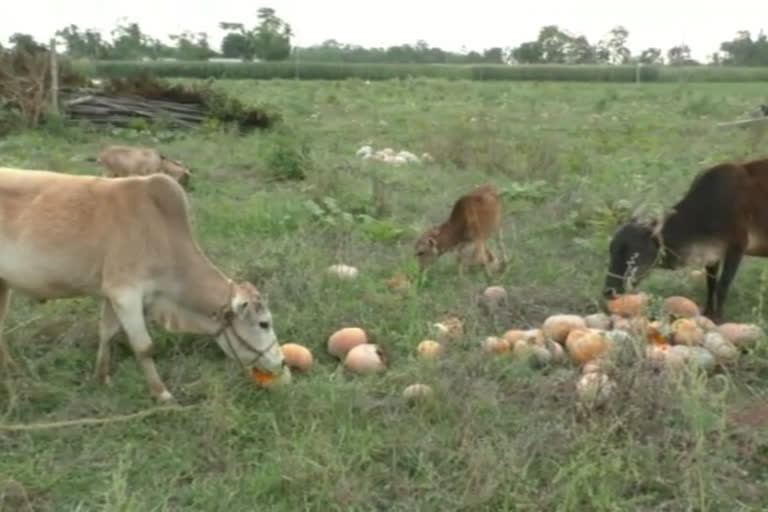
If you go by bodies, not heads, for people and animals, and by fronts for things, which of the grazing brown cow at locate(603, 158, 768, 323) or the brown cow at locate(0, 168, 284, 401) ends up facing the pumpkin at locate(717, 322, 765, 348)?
the brown cow

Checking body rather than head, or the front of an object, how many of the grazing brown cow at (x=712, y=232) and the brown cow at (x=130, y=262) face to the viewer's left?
1

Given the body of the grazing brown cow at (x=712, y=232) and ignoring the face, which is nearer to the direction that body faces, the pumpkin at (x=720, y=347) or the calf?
the calf

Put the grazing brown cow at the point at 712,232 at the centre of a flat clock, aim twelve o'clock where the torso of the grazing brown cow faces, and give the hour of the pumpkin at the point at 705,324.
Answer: The pumpkin is roughly at 9 o'clock from the grazing brown cow.

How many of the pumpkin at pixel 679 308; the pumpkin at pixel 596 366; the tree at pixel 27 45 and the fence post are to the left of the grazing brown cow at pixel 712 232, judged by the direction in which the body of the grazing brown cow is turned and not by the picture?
2

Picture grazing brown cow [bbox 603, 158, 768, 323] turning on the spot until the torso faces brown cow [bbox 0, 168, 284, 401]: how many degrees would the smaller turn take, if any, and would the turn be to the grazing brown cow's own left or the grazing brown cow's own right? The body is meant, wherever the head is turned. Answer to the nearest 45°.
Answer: approximately 45° to the grazing brown cow's own left

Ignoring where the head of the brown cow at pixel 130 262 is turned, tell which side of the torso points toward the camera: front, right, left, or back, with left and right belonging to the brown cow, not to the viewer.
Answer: right

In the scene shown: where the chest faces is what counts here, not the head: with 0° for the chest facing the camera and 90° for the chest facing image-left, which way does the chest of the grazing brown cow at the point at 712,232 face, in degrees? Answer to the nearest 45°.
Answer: approximately 90°

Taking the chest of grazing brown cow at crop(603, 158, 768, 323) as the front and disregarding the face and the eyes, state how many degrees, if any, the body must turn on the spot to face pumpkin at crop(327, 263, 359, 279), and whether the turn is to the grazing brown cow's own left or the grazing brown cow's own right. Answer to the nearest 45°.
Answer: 0° — it already faces it
